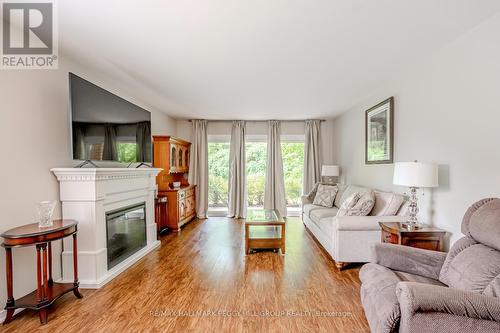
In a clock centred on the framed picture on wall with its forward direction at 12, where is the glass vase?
The glass vase is roughly at 12 o'clock from the framed picture on wall.

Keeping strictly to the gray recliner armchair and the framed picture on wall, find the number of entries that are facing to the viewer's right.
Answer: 0

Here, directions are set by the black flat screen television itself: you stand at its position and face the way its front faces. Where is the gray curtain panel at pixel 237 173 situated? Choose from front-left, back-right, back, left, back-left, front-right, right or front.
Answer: left

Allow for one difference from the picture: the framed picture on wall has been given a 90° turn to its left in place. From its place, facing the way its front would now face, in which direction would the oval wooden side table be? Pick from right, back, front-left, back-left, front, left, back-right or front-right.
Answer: right

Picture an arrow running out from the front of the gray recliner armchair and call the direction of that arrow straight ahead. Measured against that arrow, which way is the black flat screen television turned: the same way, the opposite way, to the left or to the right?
the opposite way

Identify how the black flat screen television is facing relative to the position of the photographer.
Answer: facing the viewer and to the right of the viewer

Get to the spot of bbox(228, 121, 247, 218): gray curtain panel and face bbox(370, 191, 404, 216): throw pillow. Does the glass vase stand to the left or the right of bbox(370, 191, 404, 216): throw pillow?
right

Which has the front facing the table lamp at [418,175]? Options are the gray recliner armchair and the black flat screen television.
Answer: the black flat screen television

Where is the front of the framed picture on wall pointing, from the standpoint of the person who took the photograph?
facing the viewer and to the left of the viewer

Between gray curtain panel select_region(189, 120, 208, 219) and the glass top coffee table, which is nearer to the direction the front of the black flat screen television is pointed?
the glass top coffee table

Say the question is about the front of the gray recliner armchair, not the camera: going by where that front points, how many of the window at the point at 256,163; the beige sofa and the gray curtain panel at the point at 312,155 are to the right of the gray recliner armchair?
3

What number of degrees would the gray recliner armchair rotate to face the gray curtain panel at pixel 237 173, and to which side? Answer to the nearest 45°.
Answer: approximately 90° to its right

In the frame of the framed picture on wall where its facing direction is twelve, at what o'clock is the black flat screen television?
The black flat screen television is roughly at 12 o'clock from the framed picture on wall.

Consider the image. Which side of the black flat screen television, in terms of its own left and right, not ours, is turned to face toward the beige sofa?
front

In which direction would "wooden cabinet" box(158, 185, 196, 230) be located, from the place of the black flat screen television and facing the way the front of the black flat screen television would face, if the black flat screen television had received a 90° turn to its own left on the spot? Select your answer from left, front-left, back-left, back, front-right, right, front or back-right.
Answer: front
